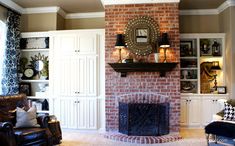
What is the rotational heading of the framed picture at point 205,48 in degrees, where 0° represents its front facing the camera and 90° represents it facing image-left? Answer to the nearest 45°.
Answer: approximately 0°

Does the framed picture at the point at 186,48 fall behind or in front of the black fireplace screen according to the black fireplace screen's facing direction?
behind

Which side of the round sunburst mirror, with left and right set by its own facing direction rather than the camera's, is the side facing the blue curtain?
right

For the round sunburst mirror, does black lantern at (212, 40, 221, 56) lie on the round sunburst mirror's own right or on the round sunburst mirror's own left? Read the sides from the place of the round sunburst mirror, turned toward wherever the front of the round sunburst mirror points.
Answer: on the round sunburst mirror's own left

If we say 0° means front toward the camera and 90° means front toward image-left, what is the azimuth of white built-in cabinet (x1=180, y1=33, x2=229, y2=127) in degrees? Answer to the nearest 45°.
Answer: approximately 0°

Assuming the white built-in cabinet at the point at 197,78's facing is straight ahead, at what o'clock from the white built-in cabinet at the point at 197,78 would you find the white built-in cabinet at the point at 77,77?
the white built-in cabinet at the point at 77,77 is roughly at 2 o'clock from the white built-in cabinet at the point at 197,78.

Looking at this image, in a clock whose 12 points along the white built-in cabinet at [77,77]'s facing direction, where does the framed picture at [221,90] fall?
The framed picture is roughly at 9 o'clock from the white built-in cabinet.

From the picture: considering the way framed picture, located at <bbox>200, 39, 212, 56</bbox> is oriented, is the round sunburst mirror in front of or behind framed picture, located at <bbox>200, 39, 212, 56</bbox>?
in front

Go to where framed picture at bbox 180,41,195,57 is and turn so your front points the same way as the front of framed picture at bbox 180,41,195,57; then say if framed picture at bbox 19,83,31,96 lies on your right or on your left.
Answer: on your right

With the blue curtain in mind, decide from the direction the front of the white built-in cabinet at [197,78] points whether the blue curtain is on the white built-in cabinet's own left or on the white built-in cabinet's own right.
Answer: on the white built-in cabinet's own right

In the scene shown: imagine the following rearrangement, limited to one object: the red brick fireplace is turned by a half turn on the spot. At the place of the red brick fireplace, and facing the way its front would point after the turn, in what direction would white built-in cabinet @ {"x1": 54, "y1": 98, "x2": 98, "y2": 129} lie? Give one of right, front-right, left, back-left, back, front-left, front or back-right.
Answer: left
